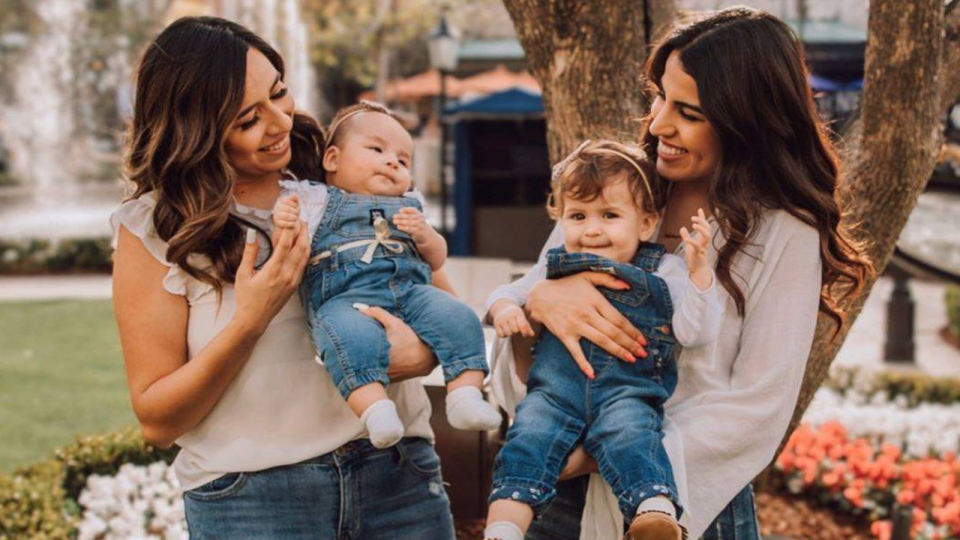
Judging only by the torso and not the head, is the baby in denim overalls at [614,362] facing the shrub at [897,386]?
no

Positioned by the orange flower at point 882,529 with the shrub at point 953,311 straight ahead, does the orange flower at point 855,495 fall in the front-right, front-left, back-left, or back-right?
front-left

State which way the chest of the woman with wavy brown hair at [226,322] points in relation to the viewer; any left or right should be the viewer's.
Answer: facing the viewer and to the right of the viewer

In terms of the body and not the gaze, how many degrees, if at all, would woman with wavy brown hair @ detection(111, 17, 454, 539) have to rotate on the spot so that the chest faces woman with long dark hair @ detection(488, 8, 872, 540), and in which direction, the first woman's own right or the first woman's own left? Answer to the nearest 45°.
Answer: approximately 45° to the first woman's own left

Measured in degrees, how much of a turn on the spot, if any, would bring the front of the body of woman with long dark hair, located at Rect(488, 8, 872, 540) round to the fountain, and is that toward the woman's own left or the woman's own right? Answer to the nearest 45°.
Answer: approximately 90° to the woman's own right

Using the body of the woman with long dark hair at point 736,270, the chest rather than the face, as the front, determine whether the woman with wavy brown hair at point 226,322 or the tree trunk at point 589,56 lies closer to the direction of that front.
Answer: the woman with wavy brown hair

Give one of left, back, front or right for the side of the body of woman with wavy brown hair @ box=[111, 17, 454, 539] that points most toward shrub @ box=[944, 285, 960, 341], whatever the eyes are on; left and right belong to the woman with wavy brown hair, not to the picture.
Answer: left

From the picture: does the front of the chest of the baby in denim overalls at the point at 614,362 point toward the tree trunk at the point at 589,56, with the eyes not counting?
no

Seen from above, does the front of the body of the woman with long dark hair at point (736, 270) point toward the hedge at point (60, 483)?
no

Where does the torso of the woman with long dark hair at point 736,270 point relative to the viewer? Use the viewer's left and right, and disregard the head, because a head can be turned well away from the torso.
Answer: facing the viewer and to the left of the viewer

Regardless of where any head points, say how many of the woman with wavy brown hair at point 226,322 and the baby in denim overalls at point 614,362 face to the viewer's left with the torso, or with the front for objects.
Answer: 0

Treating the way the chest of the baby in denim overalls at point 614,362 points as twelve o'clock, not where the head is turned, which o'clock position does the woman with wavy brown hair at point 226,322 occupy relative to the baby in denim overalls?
The woman with wavy brown hair is roughly at 3 o'clock from the baby in denim overalls.

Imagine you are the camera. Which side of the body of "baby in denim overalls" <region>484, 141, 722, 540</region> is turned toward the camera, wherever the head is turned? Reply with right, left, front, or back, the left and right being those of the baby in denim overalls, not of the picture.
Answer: front
